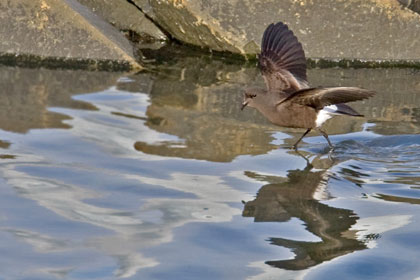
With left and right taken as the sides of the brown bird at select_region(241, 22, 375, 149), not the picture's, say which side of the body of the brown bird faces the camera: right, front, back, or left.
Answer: left
